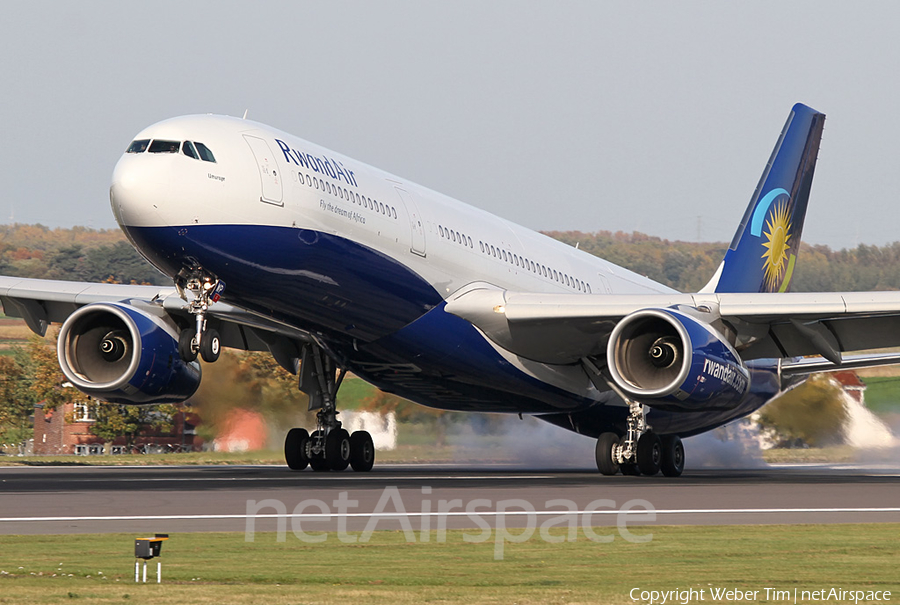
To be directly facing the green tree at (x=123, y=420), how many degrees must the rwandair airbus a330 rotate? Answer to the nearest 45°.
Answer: approximately 90° to its right

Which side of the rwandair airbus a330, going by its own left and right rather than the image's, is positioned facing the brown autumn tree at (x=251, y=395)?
right

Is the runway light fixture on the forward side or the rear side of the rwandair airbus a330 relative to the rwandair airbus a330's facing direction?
on the forward side

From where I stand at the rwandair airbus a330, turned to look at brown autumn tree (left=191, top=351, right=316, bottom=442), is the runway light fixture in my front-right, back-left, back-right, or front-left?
back-left
